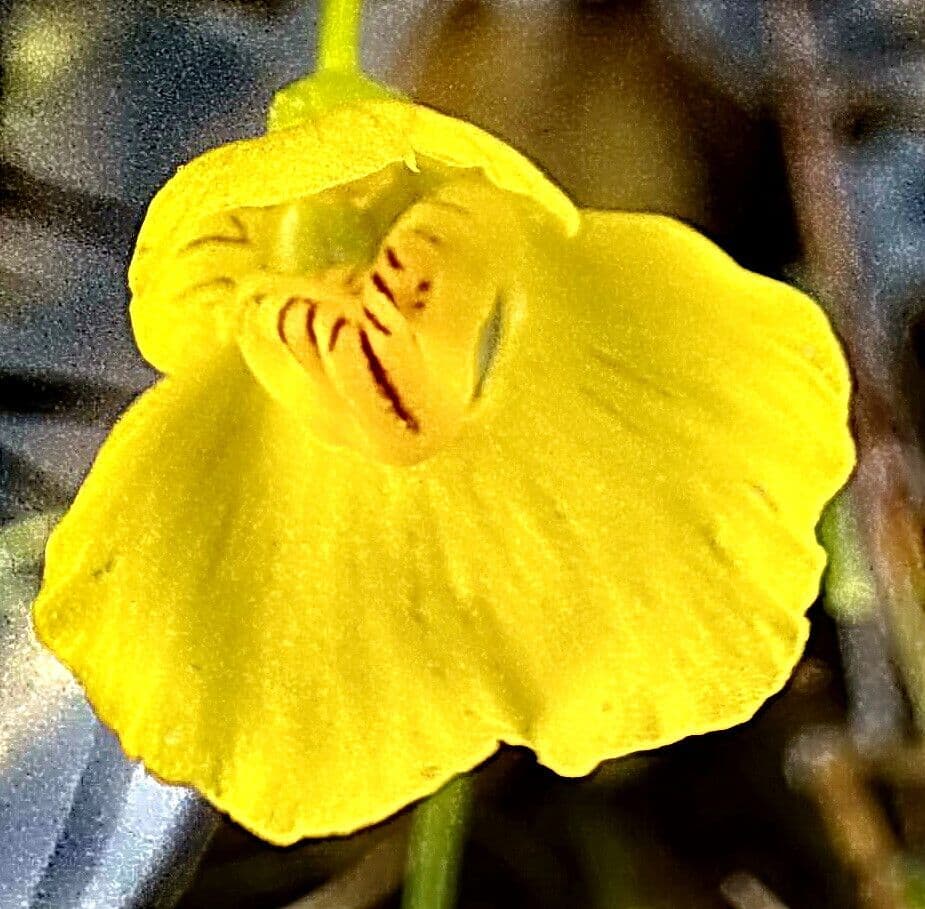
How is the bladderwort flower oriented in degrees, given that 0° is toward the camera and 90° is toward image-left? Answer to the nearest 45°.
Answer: approximately 0°
